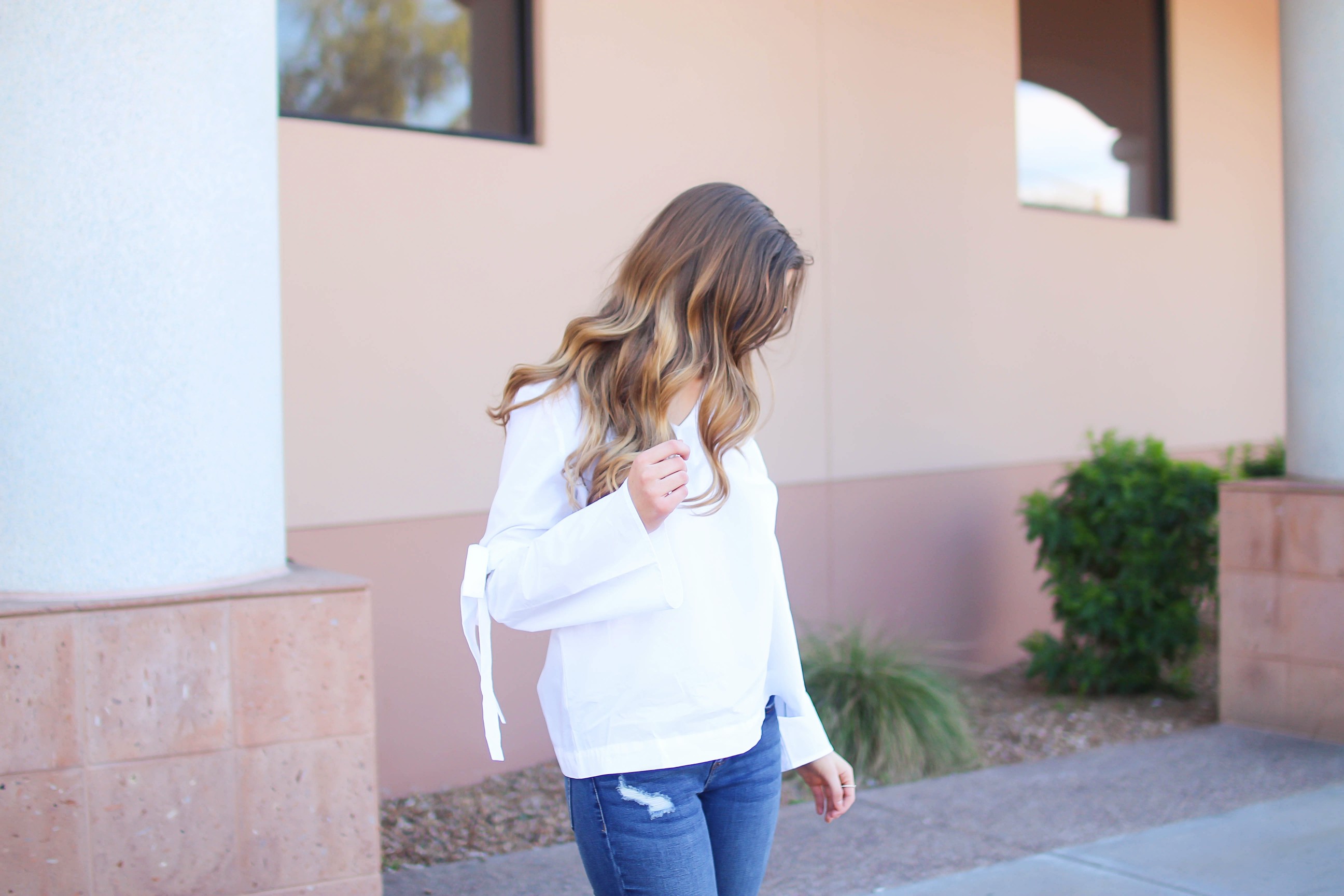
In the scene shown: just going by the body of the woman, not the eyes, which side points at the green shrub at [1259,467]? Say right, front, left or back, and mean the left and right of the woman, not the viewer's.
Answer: left

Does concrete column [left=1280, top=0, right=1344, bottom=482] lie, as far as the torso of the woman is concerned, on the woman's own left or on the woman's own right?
on the woman's own left

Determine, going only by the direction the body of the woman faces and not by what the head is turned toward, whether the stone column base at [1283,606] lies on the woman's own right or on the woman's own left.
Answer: on the woman's own left

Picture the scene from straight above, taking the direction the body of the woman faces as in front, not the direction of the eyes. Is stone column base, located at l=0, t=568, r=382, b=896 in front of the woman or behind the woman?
behind

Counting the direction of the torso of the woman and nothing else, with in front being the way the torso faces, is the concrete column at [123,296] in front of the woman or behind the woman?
behind

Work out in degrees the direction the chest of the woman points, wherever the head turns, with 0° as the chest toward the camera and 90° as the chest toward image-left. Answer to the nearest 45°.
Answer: approximately 315°

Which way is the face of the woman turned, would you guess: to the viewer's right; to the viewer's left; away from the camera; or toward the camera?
to the viewer's right

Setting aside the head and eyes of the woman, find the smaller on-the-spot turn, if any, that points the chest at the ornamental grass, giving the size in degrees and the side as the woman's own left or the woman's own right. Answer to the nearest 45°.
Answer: approximately 135° to the woman's own left
